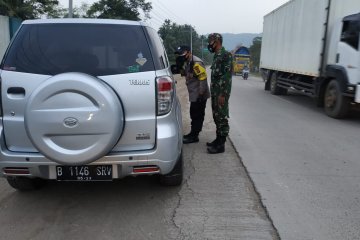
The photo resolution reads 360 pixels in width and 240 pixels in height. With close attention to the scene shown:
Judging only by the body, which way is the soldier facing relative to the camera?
to the viewer's left

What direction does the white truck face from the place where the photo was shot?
facing the viewer and to the right of the viewer

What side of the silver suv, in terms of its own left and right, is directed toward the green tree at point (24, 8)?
front

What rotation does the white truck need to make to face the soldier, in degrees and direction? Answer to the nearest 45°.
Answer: approximately 45° to its right

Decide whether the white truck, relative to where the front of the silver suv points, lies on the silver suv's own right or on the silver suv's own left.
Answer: on the silver suv's own right

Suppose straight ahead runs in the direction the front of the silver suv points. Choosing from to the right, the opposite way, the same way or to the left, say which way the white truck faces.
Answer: the opposite way

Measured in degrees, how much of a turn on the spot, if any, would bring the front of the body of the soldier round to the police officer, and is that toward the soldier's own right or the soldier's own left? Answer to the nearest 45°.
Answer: approximately 45° to the soldier's own right

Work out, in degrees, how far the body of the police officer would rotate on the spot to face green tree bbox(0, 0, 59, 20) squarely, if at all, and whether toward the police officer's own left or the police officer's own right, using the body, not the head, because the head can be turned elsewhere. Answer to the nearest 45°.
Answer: approximately 45° to the police officer's own right

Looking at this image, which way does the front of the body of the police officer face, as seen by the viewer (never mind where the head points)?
to the viewer's left

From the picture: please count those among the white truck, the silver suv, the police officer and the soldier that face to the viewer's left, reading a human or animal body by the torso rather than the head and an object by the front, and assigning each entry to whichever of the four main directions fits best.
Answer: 2

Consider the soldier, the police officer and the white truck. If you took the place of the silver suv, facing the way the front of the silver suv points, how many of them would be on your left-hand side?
0

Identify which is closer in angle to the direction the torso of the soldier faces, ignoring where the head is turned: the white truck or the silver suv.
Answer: the silver suv

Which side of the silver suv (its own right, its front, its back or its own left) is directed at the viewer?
back

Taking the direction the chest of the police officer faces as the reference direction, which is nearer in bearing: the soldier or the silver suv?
the silver suv

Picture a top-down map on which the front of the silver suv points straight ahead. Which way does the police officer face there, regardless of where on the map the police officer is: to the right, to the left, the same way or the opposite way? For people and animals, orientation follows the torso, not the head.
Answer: to the left
